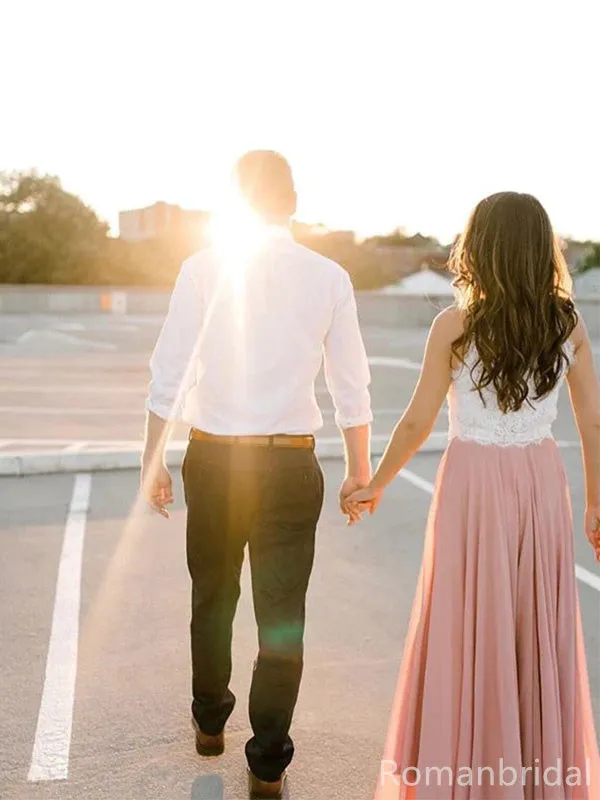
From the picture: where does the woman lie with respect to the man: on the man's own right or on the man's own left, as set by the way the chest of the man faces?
on the man's own right

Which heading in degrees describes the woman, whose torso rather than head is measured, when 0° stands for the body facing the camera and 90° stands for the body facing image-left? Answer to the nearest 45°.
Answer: approximately 180°

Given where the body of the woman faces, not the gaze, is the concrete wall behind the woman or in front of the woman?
in front

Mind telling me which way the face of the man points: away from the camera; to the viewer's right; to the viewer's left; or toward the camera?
away from the camera

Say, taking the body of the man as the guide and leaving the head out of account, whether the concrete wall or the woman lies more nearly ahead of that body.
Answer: the concrete wall

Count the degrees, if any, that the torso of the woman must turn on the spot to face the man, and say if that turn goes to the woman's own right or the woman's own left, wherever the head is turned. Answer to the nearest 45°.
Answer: approximately 90° to the woman's own left

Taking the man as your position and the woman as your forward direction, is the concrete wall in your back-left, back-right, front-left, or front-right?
back-left

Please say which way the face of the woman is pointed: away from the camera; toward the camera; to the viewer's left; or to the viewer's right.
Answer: away from the camera

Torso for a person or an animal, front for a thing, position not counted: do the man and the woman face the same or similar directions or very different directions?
same or similar directions

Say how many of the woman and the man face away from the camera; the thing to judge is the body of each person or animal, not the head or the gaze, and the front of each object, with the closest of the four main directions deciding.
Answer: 2

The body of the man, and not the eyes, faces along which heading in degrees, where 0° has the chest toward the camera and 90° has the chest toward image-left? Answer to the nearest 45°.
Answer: approximately 180°

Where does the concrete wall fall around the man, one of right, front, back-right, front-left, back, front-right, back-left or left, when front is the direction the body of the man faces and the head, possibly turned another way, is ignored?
front

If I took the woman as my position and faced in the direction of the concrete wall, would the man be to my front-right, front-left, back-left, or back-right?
front-left
